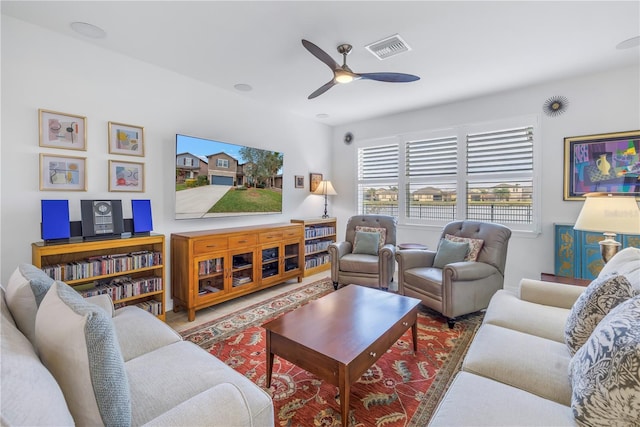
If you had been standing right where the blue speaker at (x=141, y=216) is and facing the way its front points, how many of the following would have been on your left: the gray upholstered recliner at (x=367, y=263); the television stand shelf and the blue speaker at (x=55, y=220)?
2

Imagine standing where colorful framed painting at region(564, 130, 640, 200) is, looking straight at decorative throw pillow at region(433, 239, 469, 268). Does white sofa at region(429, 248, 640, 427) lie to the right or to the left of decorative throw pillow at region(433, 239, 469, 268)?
left

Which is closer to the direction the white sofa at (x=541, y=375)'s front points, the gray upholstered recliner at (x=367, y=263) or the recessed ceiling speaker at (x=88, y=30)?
the recessed ceiling speaker

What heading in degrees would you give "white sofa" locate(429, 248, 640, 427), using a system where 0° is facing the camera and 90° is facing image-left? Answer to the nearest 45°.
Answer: approximately 90°

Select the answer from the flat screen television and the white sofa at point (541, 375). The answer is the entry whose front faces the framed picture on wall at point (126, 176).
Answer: the white sofa
